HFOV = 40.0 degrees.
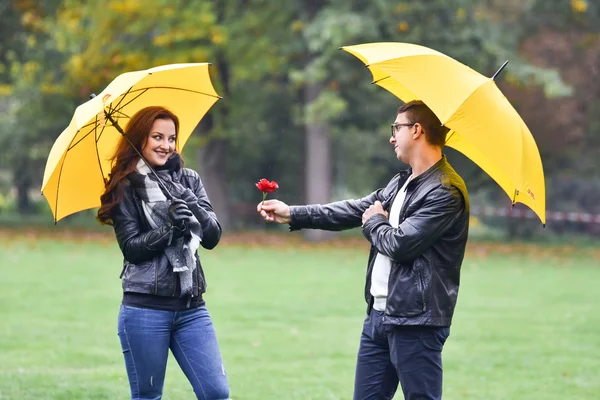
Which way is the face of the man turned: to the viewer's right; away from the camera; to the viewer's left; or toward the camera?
to the viewer's left

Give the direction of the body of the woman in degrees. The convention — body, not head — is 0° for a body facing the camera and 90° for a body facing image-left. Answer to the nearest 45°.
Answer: approximately 315°

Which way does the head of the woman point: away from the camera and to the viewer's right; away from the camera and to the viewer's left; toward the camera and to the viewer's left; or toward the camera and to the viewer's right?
toward the camera and to the viewer's right

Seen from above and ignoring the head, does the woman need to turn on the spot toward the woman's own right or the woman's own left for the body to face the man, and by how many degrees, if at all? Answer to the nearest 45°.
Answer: approximately 45° to the woman's own left
